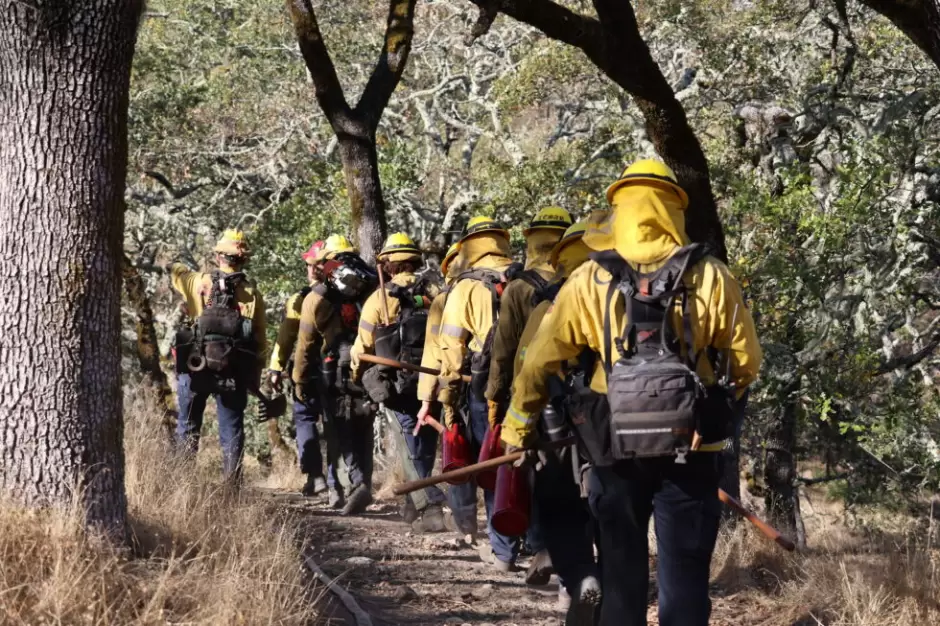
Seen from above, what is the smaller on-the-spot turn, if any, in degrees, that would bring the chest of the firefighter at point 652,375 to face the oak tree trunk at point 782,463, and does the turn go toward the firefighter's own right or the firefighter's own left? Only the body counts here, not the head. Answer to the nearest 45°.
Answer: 0° — they already face it

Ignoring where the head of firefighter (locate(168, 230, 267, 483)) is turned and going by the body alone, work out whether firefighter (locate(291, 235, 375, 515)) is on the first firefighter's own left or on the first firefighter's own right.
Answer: on the first firefighter's own right

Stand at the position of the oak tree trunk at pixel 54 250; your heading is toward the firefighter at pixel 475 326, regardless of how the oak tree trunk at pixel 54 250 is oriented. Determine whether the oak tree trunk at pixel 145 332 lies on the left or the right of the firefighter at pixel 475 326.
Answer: left

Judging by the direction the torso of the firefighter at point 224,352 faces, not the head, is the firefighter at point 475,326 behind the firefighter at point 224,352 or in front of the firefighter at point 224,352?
behind

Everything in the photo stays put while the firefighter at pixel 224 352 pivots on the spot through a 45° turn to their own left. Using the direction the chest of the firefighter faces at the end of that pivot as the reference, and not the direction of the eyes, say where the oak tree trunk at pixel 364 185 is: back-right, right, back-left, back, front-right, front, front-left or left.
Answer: right

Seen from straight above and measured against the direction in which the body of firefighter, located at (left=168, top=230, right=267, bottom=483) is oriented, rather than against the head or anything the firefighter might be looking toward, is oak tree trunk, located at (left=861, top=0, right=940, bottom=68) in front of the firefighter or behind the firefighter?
behind

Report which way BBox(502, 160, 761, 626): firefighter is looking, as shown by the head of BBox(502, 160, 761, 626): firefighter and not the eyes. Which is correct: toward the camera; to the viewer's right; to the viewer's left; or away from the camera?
away from the camera

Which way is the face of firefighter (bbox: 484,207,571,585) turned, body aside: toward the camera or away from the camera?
away from the camera

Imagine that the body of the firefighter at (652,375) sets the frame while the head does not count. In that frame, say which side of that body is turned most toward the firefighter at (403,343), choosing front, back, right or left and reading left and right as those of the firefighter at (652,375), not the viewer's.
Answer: front

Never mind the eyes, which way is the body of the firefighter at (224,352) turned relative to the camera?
away from the camera

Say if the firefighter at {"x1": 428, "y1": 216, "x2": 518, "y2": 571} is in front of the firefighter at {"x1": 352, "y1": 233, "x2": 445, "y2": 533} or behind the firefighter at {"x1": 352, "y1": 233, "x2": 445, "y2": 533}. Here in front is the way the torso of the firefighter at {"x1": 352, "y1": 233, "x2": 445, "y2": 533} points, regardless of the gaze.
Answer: behind

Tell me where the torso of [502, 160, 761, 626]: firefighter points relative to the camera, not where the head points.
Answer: away from the camera

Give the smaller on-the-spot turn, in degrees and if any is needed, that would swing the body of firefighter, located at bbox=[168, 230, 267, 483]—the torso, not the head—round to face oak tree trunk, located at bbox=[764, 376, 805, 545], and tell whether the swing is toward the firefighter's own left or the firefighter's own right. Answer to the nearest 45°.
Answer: approximately 90° to the firefighter's own right

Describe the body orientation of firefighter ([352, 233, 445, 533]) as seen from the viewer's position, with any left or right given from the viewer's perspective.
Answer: facing away from the viewer and to the left of the viewer

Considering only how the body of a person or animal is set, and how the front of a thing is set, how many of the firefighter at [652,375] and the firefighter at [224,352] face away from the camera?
2

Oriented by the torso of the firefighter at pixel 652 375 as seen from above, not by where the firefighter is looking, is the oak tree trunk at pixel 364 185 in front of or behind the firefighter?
in front

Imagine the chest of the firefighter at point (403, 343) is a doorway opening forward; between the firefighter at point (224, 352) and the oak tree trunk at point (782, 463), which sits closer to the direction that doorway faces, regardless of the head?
the firefighter

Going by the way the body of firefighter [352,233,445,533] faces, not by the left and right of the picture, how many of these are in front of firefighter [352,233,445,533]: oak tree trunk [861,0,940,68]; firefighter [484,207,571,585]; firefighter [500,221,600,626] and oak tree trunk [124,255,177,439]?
1
